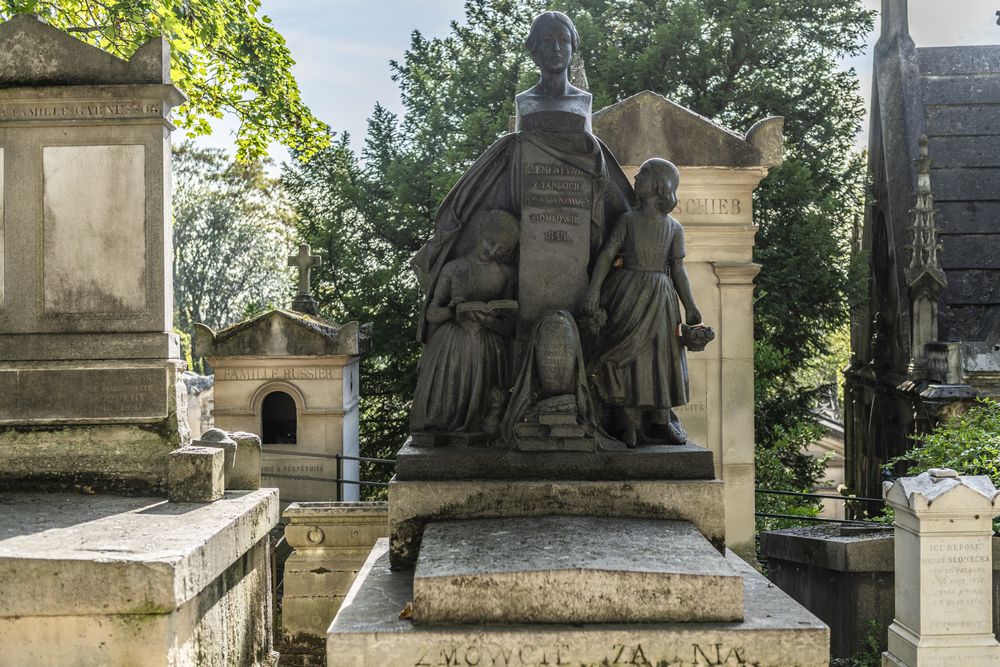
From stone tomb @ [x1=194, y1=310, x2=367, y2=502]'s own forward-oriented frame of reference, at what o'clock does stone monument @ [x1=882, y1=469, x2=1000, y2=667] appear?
The stone monument is roughly at 11 o'clock from the stone tomb.

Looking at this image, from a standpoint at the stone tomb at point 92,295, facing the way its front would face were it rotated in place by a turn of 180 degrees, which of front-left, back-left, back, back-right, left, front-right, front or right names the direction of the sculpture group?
back-right

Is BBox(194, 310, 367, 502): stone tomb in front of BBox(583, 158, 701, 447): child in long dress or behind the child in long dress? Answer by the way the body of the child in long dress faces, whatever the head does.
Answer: behind

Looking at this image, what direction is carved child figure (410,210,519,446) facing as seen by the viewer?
toward the camera

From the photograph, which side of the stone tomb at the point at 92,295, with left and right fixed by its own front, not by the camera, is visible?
front

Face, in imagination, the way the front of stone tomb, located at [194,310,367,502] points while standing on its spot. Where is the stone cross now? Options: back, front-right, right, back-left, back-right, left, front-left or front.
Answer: back

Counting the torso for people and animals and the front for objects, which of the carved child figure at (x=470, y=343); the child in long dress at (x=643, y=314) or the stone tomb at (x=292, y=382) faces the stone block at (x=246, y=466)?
the stone tomb

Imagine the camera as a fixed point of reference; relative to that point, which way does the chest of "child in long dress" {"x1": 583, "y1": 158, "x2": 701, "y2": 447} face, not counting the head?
toward the camera

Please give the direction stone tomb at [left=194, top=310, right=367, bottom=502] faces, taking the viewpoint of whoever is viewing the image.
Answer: facing the viewer

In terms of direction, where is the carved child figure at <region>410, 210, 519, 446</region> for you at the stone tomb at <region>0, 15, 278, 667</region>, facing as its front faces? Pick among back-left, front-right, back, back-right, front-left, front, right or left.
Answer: back-left

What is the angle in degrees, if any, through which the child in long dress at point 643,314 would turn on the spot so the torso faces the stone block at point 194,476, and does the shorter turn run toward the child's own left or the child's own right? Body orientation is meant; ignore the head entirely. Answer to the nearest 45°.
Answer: approximately 90° to the child's own right

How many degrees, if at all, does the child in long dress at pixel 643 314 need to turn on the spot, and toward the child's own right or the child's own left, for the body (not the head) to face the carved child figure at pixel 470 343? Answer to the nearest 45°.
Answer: approximately 90° to the child's own right

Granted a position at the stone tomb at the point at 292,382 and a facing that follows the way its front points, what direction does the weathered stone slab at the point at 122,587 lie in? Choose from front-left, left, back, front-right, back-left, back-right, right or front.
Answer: front
